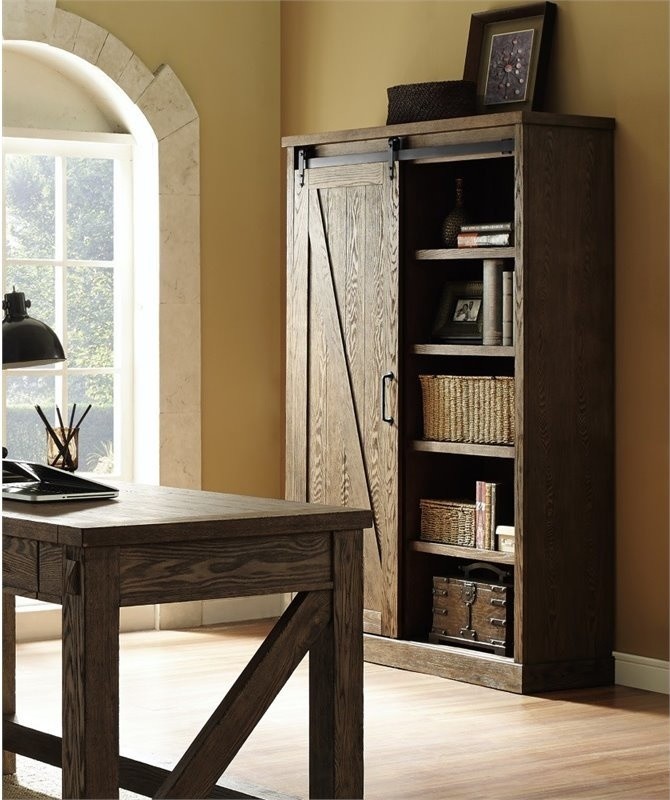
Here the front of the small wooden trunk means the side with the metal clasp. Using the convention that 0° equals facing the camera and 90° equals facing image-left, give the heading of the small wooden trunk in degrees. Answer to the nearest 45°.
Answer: approximately 45°

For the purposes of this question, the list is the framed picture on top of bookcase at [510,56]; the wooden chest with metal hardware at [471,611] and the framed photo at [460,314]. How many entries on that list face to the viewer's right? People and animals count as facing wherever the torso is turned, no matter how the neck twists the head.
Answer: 0

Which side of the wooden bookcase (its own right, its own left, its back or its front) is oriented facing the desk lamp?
front

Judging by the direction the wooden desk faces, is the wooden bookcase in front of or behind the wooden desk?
behind

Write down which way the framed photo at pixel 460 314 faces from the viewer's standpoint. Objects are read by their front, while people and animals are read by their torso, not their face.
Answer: facing the viewer and to the left of the viewer

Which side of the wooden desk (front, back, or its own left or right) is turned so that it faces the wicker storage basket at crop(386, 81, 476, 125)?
back

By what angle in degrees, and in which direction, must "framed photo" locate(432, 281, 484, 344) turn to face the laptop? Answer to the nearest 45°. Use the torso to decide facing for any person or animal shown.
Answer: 0° — it already faces it
